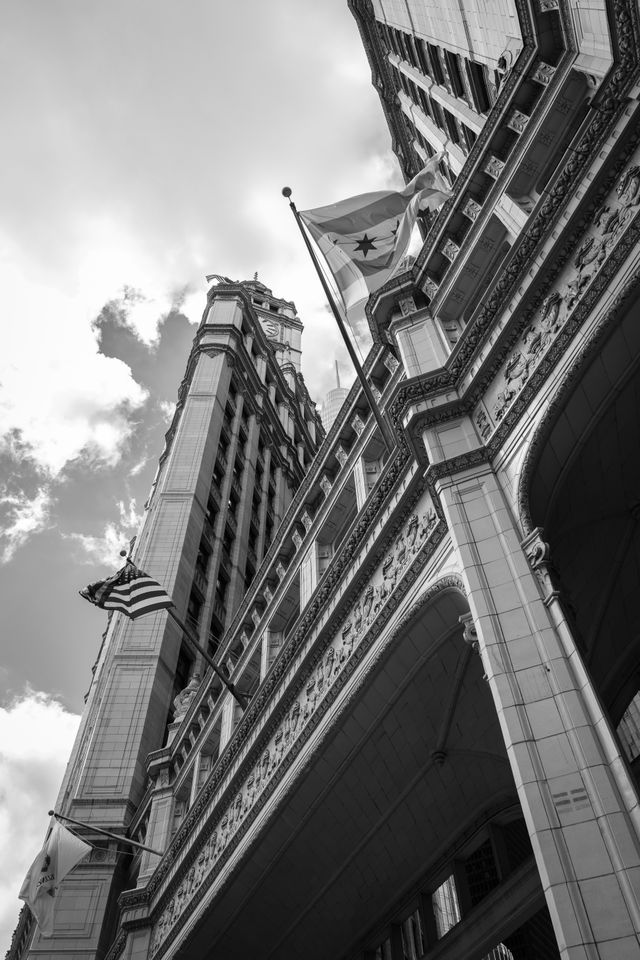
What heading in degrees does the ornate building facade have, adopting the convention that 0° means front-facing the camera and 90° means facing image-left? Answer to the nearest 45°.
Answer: approximately 45°
